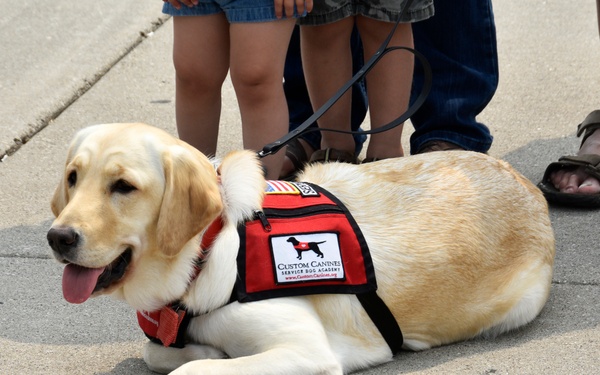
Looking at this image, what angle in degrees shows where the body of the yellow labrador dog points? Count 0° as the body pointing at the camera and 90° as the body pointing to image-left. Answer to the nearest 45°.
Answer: approximately 90°
